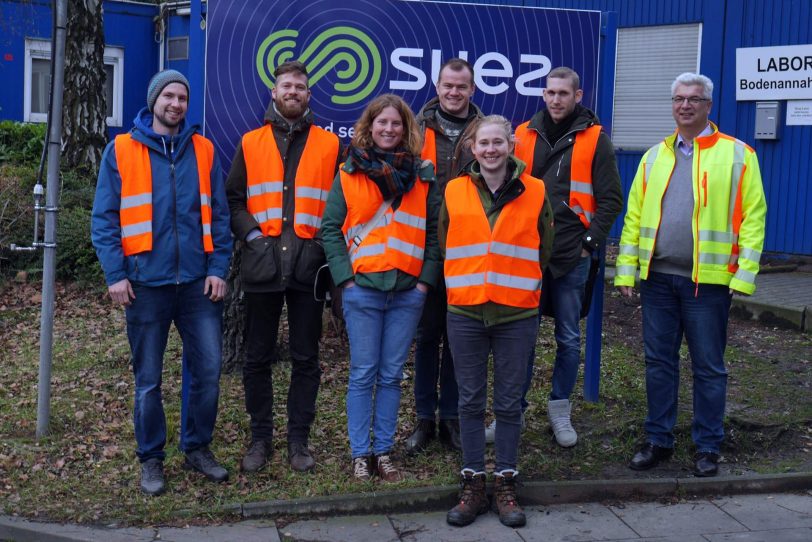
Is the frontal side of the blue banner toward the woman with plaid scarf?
yes

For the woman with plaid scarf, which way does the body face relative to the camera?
toward the camera

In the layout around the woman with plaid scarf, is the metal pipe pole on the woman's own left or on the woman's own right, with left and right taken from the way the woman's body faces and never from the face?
on the woman's own right

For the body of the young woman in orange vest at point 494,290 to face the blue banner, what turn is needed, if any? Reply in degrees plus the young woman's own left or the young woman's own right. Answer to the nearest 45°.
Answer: approximately 135° to the young woman's own right

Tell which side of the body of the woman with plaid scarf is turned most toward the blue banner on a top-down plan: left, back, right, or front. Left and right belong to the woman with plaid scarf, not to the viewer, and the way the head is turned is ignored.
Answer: back

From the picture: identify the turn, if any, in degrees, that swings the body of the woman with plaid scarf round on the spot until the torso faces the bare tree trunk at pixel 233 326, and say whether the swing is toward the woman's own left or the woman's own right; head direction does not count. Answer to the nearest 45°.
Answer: approximately 135° to the woman's own right

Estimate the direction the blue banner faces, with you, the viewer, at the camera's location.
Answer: facing the viewer

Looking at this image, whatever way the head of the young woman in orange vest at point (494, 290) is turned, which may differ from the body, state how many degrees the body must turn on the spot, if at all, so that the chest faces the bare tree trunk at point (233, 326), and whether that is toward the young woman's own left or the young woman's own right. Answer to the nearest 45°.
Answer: approximately 135° to the young woman's own right

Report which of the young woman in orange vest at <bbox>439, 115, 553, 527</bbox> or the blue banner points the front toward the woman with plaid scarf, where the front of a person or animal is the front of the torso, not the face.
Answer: the blue banner
